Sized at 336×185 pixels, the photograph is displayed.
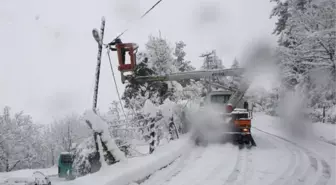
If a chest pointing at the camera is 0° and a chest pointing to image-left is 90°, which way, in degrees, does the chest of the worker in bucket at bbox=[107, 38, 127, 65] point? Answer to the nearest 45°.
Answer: approximately 90°

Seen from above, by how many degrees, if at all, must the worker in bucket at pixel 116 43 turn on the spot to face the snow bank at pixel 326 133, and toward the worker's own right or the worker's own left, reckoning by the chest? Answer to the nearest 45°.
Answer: approximately 180°

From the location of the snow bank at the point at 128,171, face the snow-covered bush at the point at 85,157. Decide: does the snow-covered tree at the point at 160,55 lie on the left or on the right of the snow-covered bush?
right

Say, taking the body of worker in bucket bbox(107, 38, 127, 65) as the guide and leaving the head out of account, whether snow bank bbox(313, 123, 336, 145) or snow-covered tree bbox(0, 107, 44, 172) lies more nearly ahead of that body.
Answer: the snow-covered tree

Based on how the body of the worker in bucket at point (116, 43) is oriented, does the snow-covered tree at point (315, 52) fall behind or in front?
behind
